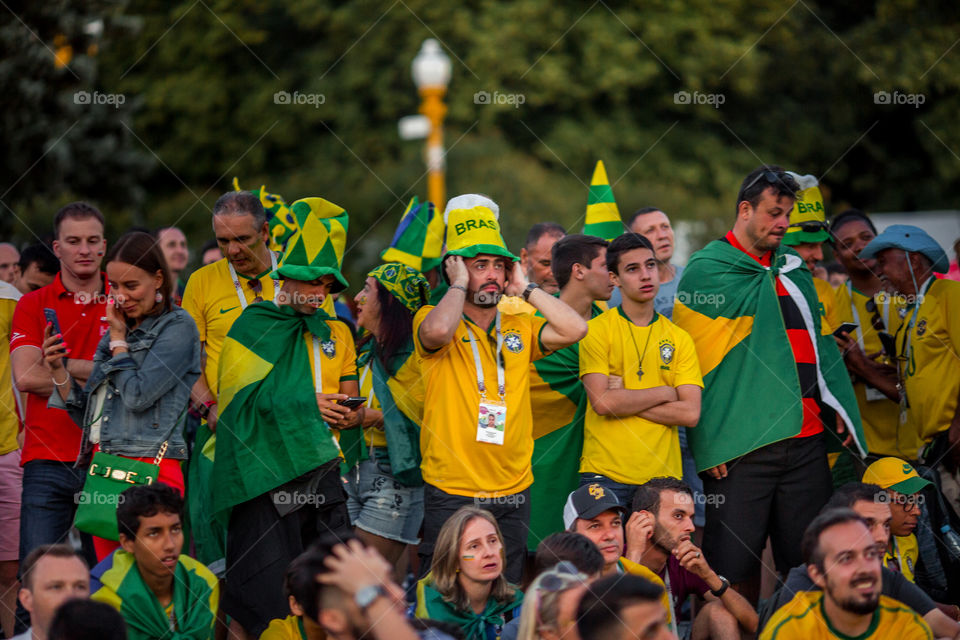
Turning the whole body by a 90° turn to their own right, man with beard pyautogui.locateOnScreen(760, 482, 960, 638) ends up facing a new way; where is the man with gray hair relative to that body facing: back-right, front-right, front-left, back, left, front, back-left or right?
front-right

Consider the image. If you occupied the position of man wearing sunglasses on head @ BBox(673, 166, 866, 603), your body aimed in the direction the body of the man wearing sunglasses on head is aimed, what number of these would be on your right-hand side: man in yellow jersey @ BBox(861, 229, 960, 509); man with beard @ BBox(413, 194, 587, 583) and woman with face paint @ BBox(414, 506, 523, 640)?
2

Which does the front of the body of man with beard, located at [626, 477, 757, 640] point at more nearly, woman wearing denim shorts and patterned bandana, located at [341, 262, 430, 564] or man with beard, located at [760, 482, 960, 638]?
the man with beard

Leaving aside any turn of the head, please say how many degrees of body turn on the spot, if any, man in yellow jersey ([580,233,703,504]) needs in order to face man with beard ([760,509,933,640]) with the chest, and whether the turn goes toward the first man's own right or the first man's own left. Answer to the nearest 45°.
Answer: approximately 45° to the first man's own left

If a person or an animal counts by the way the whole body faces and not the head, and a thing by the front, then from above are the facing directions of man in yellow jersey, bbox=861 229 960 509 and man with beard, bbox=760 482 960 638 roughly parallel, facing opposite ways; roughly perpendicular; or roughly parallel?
roughly perpendicular

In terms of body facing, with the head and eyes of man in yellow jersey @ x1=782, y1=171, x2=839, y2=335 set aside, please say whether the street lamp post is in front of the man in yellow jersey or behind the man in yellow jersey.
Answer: behind

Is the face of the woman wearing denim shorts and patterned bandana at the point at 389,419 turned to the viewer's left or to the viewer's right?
to the viewer's left

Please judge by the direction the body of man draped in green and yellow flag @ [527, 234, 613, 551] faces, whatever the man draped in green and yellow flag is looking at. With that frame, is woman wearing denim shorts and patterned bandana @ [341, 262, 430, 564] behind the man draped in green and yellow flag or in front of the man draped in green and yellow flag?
behind

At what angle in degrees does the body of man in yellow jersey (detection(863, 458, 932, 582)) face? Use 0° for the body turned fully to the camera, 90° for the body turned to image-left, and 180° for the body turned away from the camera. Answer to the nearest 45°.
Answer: approximately 315°
